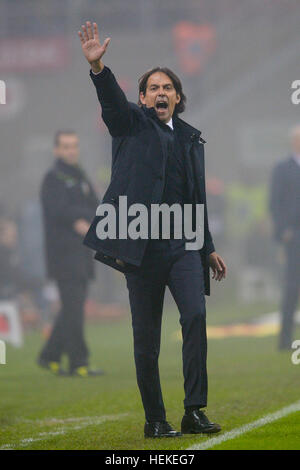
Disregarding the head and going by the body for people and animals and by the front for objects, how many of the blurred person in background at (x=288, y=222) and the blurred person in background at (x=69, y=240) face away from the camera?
0

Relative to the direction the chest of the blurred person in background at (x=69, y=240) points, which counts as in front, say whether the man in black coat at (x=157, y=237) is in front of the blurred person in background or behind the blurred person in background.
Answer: in front

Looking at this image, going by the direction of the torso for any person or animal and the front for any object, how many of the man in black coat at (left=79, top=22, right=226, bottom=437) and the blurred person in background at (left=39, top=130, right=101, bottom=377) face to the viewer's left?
0

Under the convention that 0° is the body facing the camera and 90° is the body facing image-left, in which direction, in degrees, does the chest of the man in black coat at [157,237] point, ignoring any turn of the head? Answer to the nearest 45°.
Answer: approximately 315°

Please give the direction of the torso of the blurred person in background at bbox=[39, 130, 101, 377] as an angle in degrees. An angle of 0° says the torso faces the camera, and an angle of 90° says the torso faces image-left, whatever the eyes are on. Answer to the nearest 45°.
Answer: approximately 315°
